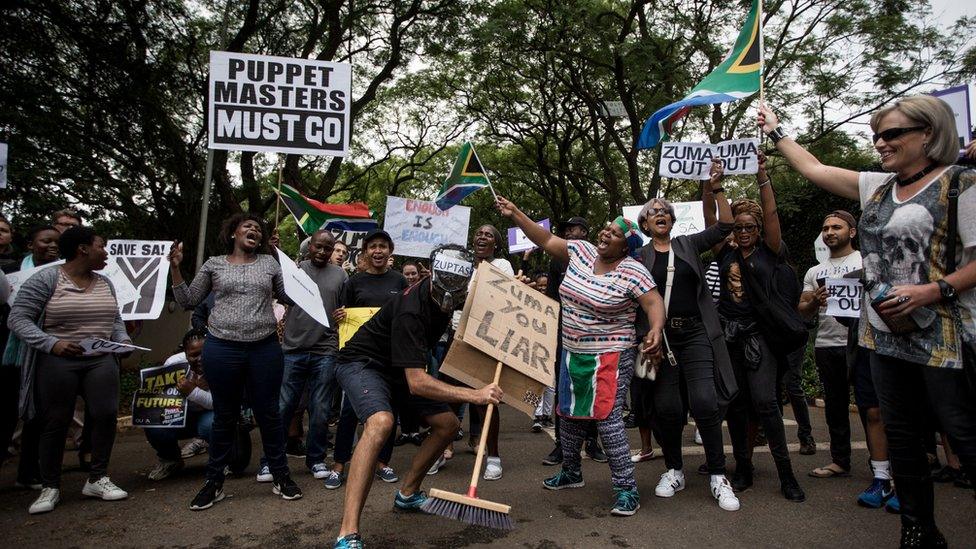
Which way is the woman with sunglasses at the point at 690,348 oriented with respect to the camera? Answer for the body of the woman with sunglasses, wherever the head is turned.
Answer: toward the camera

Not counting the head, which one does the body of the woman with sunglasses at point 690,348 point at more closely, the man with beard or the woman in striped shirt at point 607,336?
the woman in striped shirt

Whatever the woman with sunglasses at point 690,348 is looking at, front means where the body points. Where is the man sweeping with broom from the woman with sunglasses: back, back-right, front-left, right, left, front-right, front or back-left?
front-right

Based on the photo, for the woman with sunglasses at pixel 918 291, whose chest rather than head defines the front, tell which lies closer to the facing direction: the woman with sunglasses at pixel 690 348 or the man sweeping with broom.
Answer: the man sweeping with broom

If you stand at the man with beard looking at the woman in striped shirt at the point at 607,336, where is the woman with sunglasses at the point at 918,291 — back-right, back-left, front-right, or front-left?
front-left

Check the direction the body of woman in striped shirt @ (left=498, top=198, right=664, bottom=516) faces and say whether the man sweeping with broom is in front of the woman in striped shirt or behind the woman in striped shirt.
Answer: in front

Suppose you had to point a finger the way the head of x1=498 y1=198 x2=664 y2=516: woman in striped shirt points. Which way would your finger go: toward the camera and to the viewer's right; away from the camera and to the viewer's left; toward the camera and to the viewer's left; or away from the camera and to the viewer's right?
toward the camera and to the viewer's left

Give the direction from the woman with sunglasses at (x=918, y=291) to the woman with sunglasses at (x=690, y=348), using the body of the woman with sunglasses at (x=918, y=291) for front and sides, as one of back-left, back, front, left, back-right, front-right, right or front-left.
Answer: right

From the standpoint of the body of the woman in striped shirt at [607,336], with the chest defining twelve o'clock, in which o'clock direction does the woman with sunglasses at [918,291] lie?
The woman with sunglasses is roughly at 9 o'clock from the woman in striped shirt.

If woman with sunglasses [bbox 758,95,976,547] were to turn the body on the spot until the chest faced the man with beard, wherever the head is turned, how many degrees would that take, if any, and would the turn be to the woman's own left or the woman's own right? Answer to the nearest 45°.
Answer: approximately 135° to the woman's own right

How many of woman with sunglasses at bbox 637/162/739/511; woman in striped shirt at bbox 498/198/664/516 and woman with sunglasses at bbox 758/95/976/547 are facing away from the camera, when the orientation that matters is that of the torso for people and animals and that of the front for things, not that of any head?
0

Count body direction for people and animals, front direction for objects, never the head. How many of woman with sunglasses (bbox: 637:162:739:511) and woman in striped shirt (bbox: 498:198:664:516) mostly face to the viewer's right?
0

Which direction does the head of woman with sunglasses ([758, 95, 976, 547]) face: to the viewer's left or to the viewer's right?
to the viewer's left

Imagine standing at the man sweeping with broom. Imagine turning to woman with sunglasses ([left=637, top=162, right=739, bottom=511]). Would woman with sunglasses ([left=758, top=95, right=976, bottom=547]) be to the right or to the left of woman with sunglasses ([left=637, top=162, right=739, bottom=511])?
right

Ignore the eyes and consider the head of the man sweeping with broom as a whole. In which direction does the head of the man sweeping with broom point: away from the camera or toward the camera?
toward the camera

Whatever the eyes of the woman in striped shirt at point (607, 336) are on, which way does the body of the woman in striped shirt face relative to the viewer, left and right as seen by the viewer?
facing the viewer and to the left of the viewer

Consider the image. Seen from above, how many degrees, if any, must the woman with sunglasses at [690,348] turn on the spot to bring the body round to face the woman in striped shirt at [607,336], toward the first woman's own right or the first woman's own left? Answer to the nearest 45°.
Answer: approximately 45° to the first woman's own right
